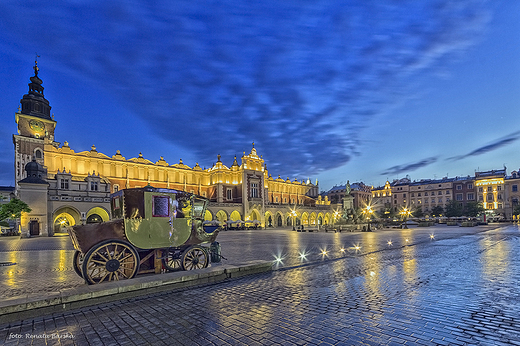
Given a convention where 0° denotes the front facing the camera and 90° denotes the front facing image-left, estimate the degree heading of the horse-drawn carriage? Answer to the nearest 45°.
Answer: approximately 225°
